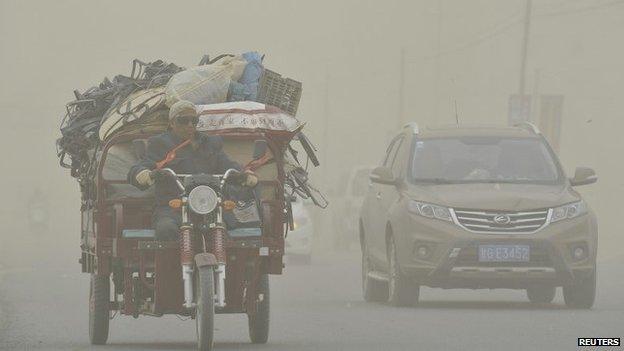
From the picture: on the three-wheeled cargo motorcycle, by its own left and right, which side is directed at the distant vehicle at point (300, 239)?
back

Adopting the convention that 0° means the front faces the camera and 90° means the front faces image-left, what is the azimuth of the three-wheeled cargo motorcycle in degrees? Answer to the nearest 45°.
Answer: approximately 0°

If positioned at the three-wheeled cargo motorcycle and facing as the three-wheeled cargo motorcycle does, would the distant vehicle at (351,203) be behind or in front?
behind
